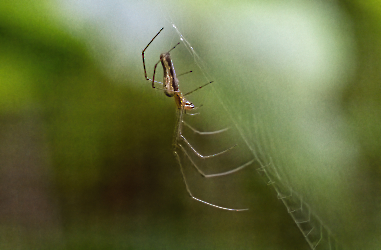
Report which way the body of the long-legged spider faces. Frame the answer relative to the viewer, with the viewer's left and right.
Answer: facing to the right of the viewer
